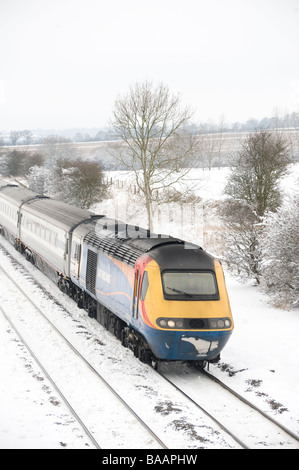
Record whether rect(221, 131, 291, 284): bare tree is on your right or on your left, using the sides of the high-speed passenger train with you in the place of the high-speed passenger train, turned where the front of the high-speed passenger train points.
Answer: on your left

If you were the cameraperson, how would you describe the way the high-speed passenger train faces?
facing the viewer and to the right of the viewer
